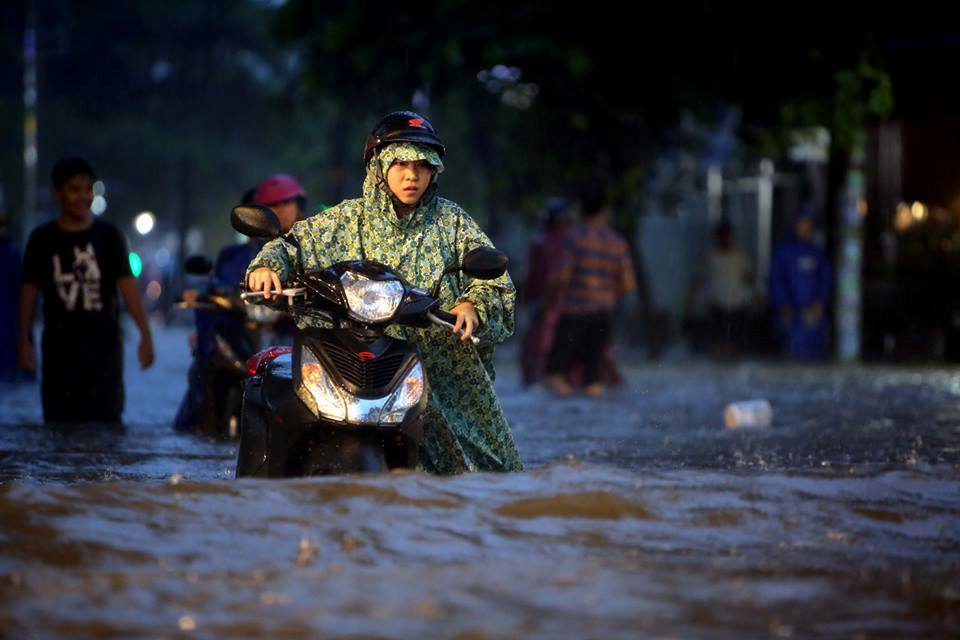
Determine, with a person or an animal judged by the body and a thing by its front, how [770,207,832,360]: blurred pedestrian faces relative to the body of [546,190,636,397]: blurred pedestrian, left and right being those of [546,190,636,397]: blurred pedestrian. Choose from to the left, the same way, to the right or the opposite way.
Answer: the opposite way

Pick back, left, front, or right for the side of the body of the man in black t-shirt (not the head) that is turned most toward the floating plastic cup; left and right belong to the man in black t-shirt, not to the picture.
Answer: left

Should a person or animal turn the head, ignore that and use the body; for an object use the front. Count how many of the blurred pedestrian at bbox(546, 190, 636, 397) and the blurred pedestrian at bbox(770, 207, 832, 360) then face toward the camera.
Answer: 1

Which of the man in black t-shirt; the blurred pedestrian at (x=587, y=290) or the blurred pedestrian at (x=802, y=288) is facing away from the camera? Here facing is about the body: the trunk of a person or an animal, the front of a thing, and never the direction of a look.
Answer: the blurred pedestrian at (x=587, y=290)

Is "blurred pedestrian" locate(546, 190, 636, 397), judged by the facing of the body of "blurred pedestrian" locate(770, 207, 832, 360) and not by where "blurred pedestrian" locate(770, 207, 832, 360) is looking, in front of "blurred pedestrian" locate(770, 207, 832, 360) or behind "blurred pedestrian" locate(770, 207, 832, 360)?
in front

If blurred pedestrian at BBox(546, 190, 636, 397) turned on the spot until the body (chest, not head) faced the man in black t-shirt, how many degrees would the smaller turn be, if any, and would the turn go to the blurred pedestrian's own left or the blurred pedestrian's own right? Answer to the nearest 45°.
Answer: approximately 135° to the blurred pedestrian's own left

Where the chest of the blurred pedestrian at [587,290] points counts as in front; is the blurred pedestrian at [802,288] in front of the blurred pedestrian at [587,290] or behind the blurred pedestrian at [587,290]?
in front

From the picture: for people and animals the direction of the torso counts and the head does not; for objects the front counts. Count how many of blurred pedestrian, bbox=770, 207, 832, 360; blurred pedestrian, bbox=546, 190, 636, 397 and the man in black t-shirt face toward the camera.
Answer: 2

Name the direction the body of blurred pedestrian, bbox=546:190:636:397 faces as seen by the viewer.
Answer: away from the camera

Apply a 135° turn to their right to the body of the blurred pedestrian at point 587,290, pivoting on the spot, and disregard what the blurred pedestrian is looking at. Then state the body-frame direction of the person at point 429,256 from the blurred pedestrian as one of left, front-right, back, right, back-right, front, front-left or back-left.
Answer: front-right

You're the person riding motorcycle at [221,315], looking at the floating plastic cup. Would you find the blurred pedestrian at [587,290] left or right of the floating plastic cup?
left

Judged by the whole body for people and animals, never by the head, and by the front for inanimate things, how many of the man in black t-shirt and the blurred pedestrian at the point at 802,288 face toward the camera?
2

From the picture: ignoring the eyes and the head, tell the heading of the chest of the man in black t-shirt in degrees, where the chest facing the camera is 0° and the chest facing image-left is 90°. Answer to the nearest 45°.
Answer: approximately 0°

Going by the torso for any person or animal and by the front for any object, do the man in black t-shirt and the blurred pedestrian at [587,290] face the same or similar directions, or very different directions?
very different directions
